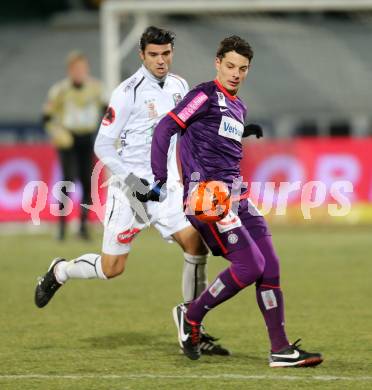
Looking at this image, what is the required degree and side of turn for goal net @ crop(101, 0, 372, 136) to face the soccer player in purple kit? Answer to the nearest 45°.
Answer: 0° — it already faces them

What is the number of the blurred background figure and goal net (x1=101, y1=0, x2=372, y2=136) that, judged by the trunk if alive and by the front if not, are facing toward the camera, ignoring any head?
2

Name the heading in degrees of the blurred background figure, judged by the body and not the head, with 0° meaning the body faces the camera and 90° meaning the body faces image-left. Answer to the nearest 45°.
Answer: approximately 0°

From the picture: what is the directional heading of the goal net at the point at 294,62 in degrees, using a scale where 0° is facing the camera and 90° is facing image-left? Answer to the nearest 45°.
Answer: approximately 0°

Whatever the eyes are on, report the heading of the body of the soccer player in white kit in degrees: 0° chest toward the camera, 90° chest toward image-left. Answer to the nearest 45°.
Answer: approximately 315°

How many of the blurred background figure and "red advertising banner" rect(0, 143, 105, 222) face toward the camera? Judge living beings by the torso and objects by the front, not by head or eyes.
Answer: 2

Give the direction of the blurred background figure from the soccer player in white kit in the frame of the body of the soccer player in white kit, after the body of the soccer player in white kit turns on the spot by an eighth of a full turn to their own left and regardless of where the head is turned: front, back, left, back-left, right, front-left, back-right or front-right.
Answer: left
